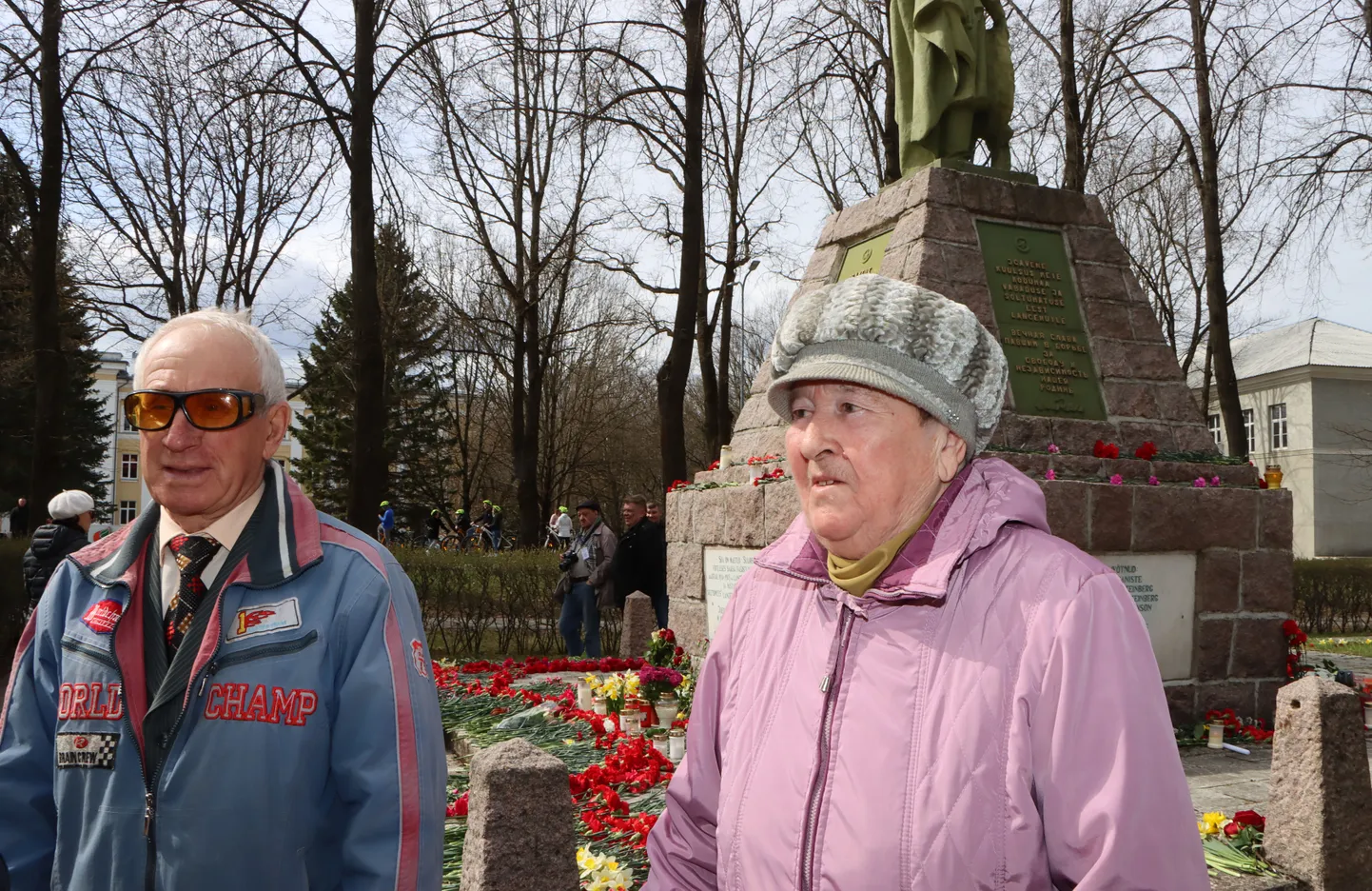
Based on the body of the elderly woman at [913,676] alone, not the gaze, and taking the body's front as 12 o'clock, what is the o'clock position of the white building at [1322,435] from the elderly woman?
The white building is roughly at 5 o'clock from the elderly woman.

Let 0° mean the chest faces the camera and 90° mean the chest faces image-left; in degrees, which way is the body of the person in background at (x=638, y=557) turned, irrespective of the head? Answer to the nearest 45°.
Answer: approximately 45°

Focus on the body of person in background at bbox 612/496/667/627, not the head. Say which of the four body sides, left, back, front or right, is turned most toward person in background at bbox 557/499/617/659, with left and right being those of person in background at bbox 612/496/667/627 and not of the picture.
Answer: right

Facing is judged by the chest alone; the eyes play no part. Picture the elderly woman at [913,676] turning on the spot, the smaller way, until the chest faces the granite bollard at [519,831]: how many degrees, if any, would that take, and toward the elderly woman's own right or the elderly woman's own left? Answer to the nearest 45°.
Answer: approximately 90° to the elderly woman's own right

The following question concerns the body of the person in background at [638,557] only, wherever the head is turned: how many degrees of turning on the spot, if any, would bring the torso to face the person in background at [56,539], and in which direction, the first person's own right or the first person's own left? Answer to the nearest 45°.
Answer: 0° — they already face them

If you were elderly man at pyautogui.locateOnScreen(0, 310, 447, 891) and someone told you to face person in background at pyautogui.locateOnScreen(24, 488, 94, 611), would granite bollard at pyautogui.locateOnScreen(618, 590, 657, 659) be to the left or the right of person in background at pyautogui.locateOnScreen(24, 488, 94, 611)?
right

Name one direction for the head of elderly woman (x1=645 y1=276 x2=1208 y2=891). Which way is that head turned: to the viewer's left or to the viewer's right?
to the viewer's left

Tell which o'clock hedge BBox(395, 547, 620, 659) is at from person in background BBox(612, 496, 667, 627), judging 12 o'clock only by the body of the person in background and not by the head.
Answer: The hedge is roughly at 3 o'clock from the person in background.

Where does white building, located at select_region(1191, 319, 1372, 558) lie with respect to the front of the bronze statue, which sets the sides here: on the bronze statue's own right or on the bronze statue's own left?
on the bronze statue's own left

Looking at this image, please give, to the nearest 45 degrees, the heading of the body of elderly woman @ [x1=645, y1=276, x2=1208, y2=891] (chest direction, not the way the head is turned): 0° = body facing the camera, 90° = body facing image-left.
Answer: approximately 45°
